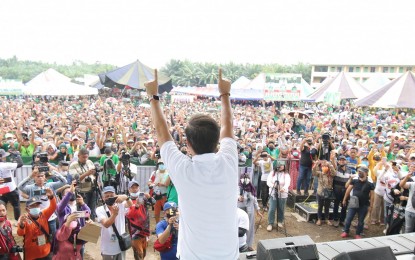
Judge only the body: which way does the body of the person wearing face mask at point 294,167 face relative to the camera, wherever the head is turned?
toward the camera

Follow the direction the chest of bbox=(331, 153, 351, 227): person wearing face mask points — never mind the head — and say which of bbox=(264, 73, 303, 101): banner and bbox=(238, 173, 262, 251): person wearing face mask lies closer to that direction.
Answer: the person wearing face mask

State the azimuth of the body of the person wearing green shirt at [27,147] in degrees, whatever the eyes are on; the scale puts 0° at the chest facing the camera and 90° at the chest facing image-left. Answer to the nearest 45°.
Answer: approximately 0°

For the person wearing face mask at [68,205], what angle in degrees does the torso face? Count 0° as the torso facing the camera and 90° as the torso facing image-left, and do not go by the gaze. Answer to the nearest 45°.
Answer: approximately 315°

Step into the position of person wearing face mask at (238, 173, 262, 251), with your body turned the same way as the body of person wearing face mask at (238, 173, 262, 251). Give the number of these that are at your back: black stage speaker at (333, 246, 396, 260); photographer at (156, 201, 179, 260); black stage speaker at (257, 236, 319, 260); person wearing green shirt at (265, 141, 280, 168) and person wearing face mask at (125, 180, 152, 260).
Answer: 1

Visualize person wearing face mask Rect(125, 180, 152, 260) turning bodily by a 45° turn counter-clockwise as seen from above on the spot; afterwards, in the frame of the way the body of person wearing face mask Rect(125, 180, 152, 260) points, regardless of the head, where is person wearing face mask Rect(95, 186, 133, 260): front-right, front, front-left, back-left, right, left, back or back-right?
right

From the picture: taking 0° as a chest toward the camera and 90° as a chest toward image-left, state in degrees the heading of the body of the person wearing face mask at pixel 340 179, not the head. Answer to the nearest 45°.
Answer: approximately 45°

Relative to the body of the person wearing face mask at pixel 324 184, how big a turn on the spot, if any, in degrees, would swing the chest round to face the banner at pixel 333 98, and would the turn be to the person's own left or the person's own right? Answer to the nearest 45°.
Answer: approximately 180°

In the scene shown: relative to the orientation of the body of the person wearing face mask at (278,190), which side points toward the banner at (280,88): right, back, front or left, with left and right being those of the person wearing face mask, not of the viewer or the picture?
back

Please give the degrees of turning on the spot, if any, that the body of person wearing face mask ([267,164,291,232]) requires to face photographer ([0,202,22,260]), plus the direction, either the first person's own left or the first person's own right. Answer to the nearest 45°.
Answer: approximately 45° to the first person's own right

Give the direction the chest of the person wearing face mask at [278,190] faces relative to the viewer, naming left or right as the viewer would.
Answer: facing the viewer

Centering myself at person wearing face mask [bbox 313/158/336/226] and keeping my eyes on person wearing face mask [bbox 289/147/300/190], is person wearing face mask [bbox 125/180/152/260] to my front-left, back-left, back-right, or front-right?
back-left

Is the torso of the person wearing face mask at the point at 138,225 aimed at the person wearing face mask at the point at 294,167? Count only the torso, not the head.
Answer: no

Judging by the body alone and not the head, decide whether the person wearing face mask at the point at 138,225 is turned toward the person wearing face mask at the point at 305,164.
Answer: no

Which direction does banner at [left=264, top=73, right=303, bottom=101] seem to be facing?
toward the camera

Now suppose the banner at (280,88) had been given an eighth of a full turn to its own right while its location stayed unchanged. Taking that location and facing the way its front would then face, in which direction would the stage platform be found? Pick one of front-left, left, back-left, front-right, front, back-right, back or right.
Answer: front-left

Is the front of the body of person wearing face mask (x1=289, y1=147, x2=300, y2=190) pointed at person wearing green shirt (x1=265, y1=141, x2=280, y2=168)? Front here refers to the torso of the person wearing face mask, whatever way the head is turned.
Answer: no

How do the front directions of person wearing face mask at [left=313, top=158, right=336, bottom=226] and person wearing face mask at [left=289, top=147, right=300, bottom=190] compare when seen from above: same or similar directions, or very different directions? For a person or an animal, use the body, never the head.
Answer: same or similar directions

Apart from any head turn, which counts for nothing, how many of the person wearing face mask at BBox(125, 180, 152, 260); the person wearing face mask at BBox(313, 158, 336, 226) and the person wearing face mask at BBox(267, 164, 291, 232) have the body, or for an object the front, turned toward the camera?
3
